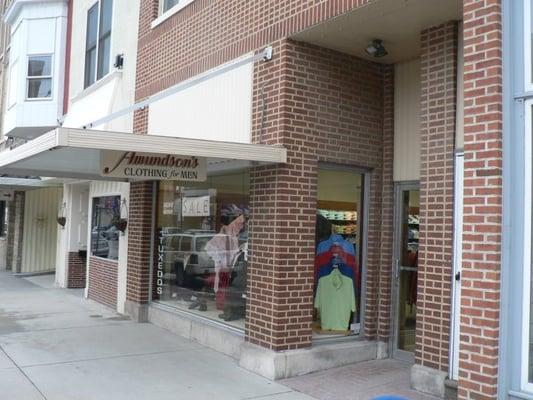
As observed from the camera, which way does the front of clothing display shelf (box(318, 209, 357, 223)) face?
facing the viewer

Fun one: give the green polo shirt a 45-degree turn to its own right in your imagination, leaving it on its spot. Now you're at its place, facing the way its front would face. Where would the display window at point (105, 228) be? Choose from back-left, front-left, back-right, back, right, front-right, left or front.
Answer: right

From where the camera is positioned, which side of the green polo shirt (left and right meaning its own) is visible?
front

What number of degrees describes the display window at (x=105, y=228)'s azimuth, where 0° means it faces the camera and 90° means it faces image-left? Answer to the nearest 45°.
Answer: approximately 45°

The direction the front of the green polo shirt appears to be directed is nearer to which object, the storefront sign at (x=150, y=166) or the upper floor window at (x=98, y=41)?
the storefront sign

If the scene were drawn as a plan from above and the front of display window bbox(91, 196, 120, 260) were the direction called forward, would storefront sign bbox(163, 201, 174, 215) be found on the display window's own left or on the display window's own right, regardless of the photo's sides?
on the display window's own left

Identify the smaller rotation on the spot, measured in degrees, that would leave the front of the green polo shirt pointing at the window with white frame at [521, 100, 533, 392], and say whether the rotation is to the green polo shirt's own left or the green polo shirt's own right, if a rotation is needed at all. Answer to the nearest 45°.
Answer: approximately 45° to the green polo shirt's own left
